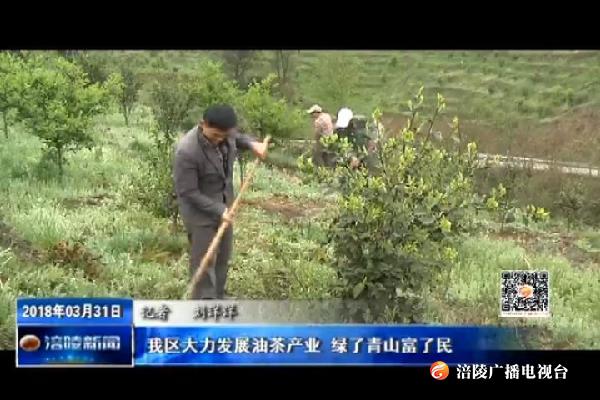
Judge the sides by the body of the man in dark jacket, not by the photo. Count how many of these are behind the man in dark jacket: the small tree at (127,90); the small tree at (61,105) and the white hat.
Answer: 2

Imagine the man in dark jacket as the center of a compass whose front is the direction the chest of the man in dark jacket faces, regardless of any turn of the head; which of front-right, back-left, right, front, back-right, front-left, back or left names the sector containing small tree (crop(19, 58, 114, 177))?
back

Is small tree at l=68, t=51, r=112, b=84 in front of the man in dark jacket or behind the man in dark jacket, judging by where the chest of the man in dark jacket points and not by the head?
behind

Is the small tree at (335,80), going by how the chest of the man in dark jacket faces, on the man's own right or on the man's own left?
on the man's own left

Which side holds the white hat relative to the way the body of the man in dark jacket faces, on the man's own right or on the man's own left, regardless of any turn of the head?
on the man's own left

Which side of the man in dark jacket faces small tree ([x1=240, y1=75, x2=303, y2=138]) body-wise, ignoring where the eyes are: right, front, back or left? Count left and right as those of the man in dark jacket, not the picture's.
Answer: left
